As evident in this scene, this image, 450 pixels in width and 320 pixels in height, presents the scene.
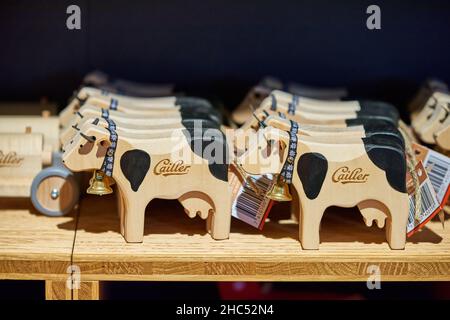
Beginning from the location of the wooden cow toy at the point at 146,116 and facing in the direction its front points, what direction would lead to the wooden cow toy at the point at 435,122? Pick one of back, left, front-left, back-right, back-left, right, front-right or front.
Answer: back

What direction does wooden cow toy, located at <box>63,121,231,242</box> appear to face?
to the viewer's left

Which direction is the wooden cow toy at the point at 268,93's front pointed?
to the viewer's left

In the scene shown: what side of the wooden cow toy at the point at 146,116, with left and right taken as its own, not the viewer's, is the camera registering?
left

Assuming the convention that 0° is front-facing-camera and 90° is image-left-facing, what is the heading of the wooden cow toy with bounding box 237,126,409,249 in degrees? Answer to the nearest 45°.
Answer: approximately 90°

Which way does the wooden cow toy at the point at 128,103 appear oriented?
to the viewer's left

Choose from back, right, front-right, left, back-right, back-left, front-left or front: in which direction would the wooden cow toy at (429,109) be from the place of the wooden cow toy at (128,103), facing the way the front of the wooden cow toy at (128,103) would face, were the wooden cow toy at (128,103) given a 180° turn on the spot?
front
